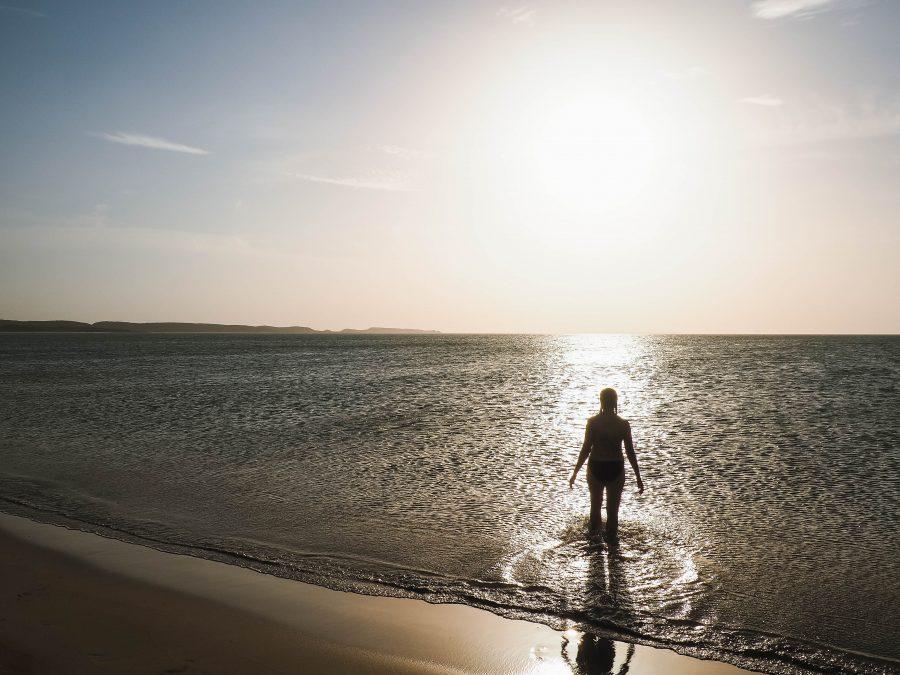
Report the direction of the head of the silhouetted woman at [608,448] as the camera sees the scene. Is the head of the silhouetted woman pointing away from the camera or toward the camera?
away from the camera

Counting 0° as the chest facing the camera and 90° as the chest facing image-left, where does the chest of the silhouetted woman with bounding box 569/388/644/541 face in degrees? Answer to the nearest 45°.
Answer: approximately 180°
